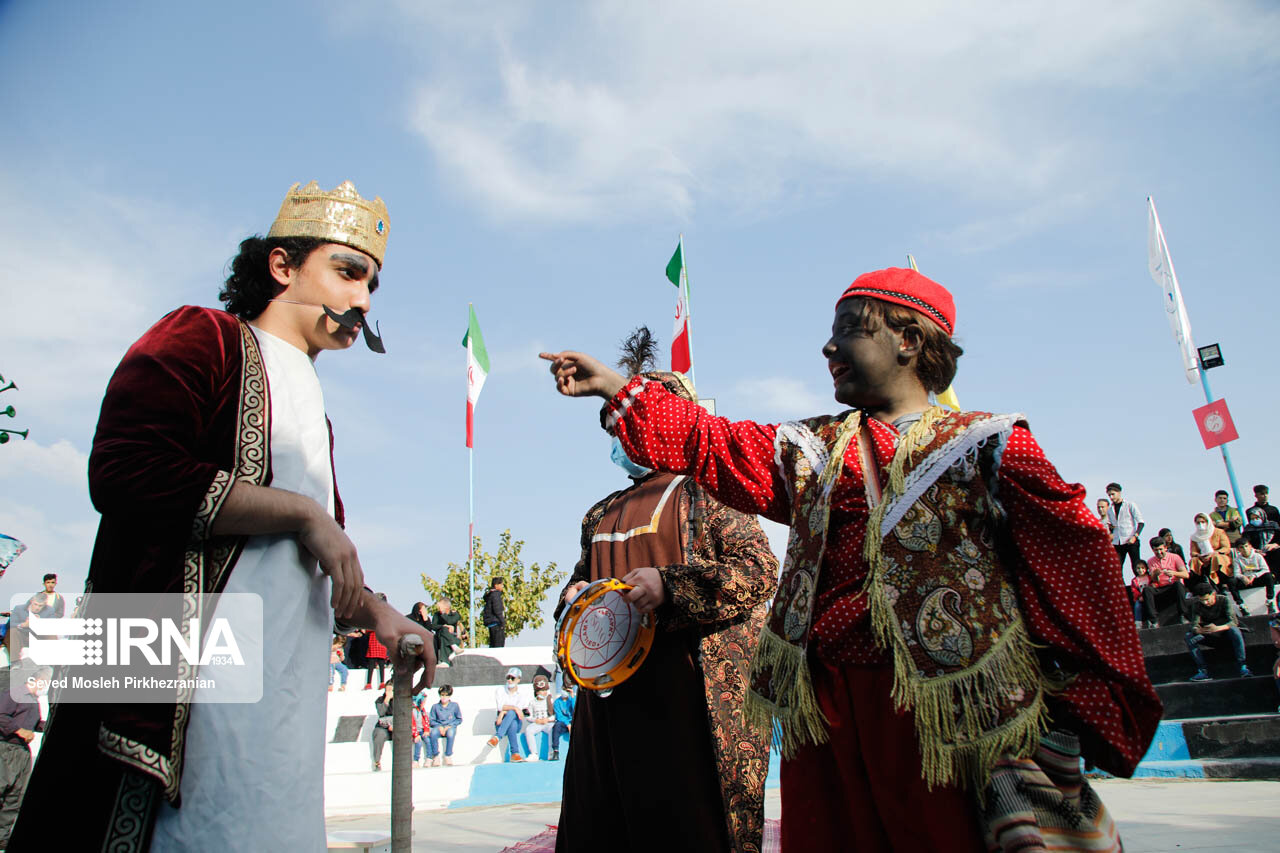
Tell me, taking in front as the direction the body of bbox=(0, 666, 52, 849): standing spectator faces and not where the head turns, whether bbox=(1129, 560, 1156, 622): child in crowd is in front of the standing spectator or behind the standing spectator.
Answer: in front

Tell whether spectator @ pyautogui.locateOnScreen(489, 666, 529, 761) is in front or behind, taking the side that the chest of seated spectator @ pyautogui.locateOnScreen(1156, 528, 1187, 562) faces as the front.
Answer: in front

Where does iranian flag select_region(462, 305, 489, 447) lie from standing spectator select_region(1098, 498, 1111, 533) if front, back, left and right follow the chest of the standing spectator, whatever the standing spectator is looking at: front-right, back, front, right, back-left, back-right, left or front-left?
front-right

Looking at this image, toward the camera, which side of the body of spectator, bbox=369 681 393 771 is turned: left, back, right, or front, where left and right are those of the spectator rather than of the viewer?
front

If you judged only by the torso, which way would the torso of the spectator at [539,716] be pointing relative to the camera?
toward the camera

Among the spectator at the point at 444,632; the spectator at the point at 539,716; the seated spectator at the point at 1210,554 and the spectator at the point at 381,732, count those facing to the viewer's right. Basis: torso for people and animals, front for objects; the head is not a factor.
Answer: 0

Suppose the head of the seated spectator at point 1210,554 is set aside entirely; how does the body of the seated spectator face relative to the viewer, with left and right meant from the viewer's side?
facing the viewer and to the left of the viewer

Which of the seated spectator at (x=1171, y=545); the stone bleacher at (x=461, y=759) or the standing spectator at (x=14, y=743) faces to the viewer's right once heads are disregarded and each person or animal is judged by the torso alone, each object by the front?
the standing spectator

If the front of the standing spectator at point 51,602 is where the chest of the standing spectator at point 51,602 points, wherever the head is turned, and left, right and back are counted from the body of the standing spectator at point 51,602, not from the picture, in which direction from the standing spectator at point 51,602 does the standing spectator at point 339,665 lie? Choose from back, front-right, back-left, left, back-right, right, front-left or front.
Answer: back-left

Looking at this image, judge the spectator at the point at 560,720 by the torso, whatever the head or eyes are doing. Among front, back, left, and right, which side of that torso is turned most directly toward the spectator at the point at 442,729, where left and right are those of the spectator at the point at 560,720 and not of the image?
right

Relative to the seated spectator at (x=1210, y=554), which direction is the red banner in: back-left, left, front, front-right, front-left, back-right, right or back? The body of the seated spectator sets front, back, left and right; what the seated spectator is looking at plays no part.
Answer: back-right

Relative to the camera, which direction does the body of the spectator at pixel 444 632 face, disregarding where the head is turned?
toward the camera
